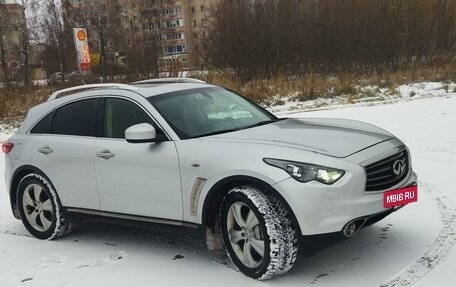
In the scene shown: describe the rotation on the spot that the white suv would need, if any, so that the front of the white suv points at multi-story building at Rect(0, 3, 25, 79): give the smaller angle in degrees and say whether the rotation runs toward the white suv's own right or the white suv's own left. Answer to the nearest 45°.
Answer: approximately 135° to the white suv's own left

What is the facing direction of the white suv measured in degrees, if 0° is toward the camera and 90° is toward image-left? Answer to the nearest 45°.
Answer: approximately 315°
